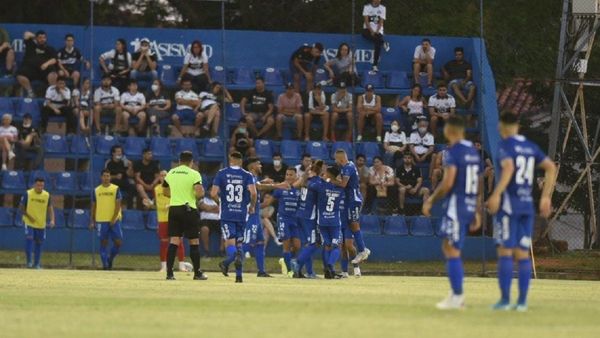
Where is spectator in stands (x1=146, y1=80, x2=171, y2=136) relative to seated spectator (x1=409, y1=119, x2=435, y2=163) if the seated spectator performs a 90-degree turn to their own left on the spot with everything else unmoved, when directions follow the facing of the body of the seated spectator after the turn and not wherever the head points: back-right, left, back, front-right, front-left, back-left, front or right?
back

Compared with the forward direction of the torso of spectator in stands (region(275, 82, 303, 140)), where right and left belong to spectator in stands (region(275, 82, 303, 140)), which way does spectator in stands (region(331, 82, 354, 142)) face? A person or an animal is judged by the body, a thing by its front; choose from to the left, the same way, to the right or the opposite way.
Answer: the same way

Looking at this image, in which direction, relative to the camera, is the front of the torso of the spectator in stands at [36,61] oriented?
toward the camera

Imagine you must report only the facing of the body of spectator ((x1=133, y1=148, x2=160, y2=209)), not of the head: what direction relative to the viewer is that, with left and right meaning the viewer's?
facing the viewer

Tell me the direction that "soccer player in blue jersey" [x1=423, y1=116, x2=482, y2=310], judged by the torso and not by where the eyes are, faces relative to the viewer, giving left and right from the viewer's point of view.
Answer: facing away from the viewer and to the left of the viewer

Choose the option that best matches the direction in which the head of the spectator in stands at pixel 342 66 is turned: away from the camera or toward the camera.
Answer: toward the camera

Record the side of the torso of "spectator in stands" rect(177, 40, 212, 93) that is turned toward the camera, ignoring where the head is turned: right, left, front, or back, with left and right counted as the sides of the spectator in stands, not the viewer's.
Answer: front

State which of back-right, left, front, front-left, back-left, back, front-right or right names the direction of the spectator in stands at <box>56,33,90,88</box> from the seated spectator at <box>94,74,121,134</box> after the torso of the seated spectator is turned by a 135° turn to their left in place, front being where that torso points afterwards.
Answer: left

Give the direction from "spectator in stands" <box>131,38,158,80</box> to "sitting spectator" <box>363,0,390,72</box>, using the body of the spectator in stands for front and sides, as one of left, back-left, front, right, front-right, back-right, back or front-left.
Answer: left

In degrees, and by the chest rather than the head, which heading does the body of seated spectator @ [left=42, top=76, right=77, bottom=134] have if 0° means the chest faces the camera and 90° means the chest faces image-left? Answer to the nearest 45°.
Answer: approximately 0°

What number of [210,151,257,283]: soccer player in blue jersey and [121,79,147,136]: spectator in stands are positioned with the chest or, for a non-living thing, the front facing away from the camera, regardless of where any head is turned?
1

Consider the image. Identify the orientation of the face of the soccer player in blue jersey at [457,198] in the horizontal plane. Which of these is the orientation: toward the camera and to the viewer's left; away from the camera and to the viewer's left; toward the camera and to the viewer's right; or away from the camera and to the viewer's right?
away from the camera and to the viewer's left

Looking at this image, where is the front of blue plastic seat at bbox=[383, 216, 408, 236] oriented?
toward the camera

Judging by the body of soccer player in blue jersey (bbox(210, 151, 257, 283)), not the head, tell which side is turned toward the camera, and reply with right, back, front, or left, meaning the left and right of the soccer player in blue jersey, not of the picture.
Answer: back

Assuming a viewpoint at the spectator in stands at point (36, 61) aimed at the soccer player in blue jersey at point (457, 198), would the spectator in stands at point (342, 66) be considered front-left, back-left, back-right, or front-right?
front-left

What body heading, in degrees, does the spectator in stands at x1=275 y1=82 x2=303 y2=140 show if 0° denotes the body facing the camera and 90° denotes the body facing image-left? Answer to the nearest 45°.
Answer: approximately 0°

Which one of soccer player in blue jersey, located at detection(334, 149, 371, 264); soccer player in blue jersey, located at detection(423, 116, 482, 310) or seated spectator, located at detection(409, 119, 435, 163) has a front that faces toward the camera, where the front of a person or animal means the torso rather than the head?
the seated spectator
